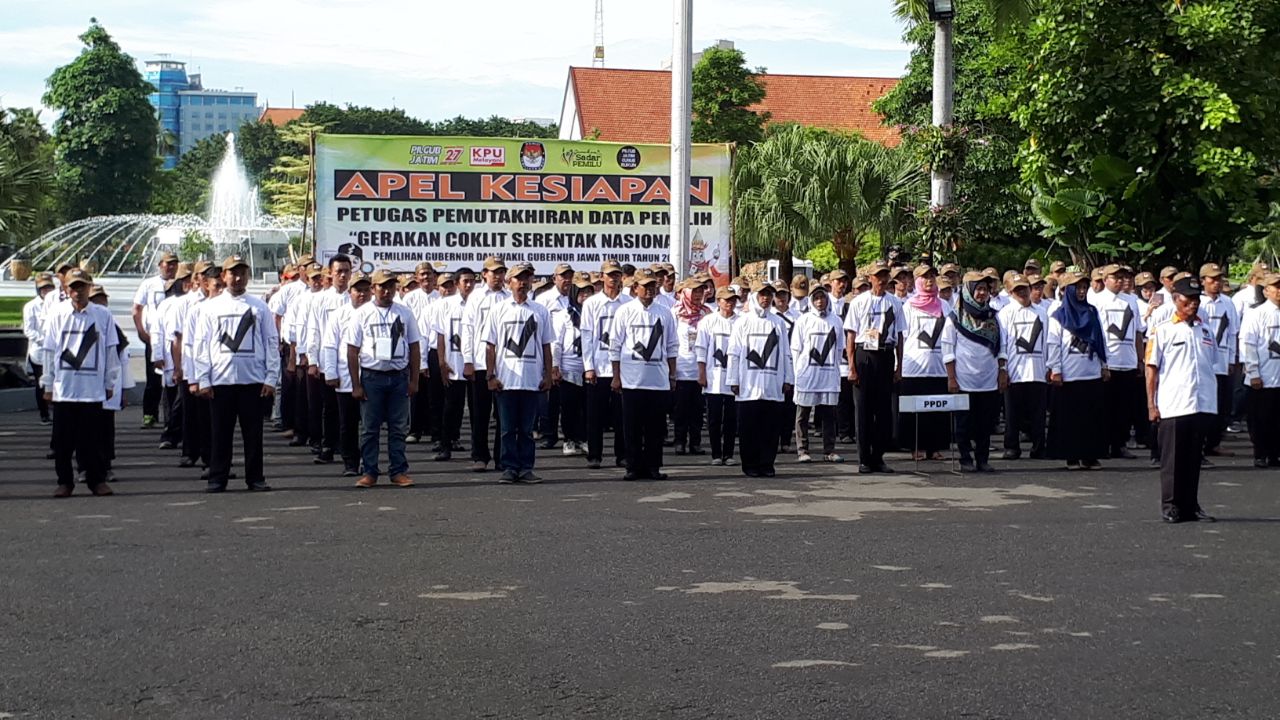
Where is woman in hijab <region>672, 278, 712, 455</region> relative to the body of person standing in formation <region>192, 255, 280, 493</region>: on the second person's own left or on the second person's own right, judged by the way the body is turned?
on the second person's own left

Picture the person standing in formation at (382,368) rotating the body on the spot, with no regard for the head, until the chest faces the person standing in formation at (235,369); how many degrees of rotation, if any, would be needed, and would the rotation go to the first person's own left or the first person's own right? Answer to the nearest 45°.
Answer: approximately 90° to the first person's own right

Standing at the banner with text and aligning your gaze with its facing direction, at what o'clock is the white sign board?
The white sign board is roughly at 11 o'clock from the banner with text.

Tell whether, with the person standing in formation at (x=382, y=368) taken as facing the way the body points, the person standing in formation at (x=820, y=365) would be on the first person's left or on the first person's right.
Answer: on the first person's left

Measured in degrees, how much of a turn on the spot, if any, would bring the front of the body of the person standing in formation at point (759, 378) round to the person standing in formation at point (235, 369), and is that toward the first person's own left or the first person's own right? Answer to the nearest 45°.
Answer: approximately 90° to the first person's own right

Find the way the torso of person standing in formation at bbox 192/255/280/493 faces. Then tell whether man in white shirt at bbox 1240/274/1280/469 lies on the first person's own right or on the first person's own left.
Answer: on the first person's own left
